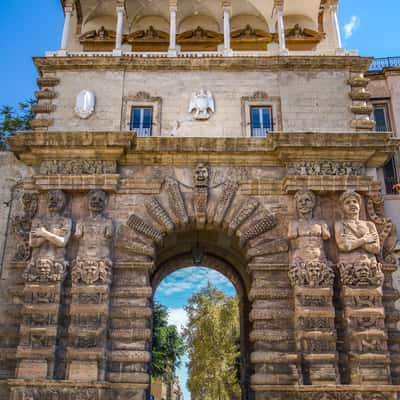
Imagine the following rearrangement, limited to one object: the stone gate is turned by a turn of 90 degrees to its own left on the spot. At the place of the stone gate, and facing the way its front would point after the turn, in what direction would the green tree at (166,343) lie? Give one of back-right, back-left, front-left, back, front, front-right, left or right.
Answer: left

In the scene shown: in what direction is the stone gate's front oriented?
toward the camera

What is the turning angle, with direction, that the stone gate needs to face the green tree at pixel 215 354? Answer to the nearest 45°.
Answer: approximately 180°
